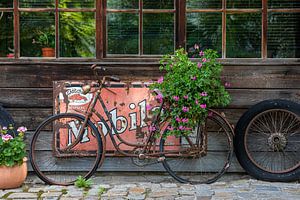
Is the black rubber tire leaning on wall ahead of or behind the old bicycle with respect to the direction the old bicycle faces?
behind

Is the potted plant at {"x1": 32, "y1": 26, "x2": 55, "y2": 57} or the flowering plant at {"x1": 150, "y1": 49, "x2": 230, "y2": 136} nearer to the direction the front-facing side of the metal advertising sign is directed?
the flowering plant

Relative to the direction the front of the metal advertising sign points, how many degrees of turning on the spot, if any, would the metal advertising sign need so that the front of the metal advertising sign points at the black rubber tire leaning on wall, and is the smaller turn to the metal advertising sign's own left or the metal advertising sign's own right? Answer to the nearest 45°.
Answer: approximately 90° to the metal advertising sign's own left

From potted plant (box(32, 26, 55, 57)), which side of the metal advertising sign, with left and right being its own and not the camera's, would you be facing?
right

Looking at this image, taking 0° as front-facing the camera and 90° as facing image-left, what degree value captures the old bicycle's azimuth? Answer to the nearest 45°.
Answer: approximately 90°

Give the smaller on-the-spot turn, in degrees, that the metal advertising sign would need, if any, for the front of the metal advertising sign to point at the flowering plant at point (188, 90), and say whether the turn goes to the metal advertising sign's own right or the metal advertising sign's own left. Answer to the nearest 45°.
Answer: approximately 45° to the metal advertising sign's own left

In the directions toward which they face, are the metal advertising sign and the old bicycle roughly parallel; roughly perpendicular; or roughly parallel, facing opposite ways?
roughly perpendicular

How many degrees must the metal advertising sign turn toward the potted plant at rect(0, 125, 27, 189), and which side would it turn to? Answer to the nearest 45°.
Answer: approximately 45° to its right

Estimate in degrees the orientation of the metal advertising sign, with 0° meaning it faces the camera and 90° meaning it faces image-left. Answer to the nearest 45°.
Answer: approximately 0°

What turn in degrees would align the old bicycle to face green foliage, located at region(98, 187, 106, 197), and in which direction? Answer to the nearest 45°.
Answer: approximately 90° to its left

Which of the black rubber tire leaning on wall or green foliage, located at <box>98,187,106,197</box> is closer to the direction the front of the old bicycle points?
the green foliage
